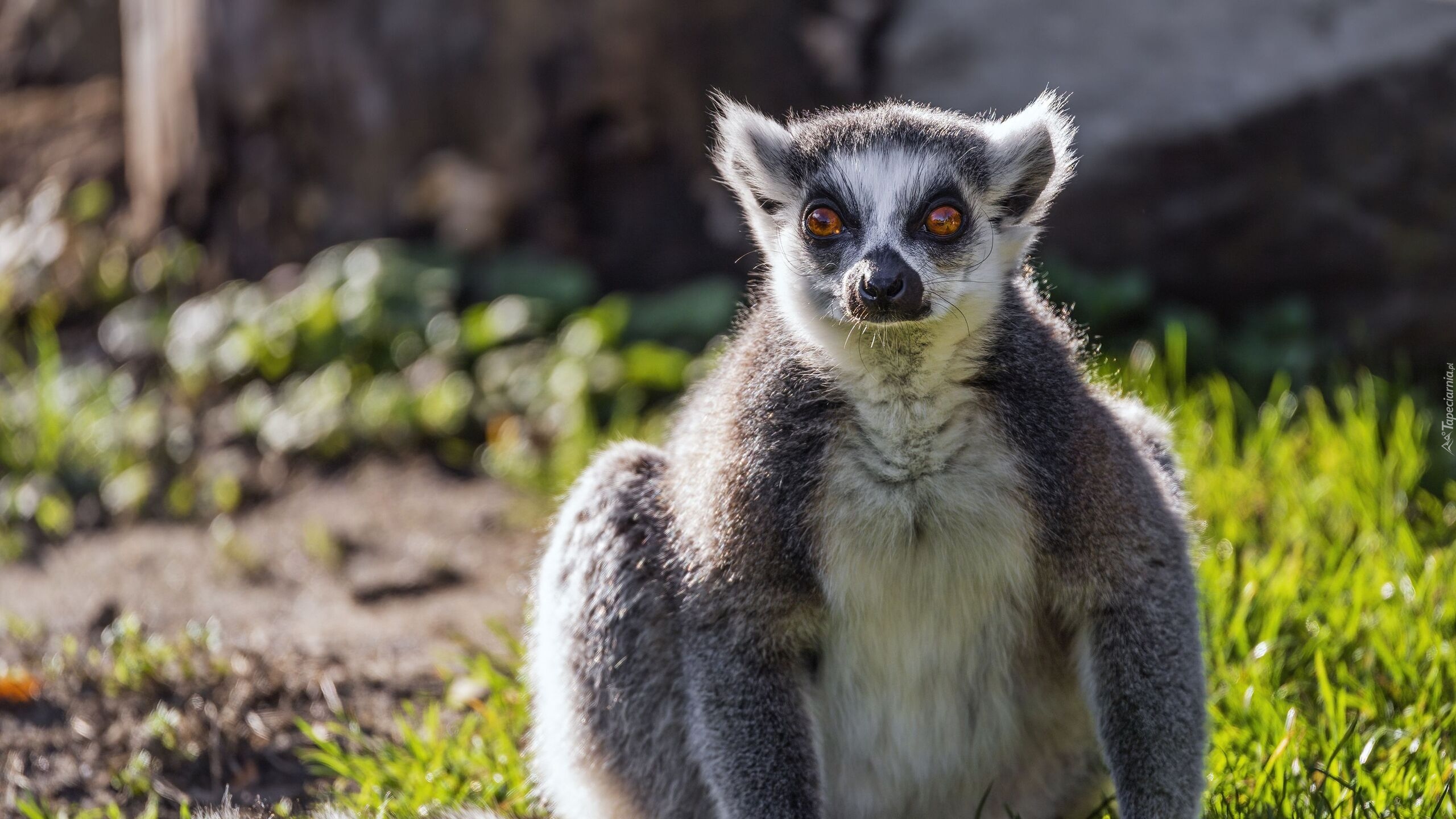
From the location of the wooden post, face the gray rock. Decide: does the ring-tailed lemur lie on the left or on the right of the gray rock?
right

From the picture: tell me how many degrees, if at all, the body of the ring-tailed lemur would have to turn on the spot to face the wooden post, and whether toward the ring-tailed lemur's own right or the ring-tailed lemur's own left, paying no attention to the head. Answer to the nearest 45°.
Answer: approximately 135° to the ring-tailed lemur's own right

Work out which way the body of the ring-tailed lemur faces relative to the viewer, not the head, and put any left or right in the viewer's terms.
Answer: facing the viewer

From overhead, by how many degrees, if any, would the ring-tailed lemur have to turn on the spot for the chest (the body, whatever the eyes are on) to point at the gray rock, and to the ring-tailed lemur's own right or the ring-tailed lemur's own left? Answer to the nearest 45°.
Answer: approximately 135° to the ring-tailed lemur's own left
